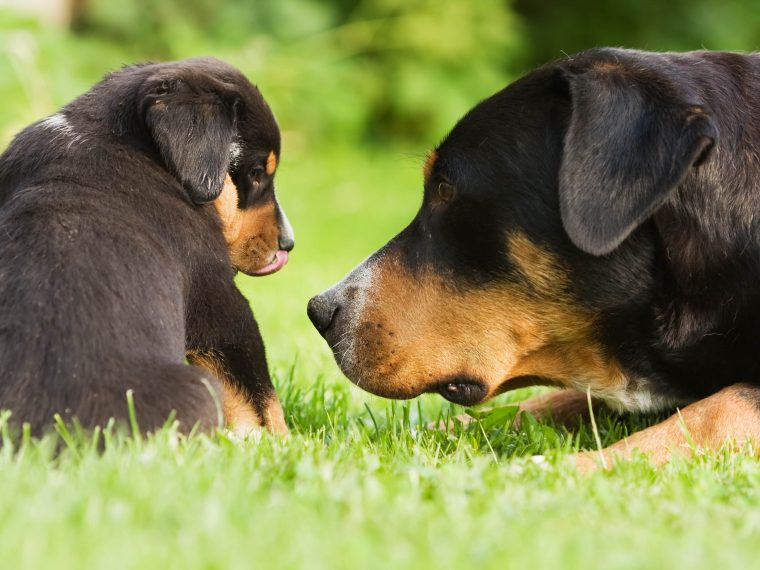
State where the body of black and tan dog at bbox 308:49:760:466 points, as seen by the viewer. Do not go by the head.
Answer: to the viewer's left

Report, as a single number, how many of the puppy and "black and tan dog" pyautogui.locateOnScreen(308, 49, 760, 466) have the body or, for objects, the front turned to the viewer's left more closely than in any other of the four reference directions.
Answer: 1

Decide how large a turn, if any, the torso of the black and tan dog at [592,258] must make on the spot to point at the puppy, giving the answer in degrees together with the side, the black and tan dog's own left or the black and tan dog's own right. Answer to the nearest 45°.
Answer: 0° — it already faces it

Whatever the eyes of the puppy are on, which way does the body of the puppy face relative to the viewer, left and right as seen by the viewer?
facing away from the viewer and to the right of the viewer

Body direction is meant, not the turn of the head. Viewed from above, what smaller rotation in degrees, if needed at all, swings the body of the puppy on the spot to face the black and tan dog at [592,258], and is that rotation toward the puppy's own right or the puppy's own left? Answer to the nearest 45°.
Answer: approximately 45° to the puppy's own right
